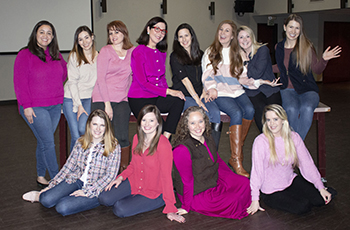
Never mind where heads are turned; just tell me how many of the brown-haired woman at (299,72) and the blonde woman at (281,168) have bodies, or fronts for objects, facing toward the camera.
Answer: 2

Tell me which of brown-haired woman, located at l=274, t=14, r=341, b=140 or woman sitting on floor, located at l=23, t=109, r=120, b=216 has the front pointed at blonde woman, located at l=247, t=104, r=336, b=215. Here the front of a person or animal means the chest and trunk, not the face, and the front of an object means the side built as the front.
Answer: brown-haired woman, located at l=274, t=14, r=341, b=140

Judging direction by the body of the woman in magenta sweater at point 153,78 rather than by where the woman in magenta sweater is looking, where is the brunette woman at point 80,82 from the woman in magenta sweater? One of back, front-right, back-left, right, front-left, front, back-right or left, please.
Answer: back-right

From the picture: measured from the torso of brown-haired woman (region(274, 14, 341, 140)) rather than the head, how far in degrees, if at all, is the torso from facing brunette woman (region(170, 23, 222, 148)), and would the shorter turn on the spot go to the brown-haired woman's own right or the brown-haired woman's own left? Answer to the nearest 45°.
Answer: approximately 90° to the brown-haired woman's own right

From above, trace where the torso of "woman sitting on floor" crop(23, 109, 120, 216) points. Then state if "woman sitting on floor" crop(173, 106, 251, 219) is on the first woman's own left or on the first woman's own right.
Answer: on the first woman's own left

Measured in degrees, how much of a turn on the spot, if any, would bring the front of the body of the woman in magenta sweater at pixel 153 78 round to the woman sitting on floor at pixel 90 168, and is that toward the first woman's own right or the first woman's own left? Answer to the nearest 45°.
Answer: approximately 90° to the first woman's own right

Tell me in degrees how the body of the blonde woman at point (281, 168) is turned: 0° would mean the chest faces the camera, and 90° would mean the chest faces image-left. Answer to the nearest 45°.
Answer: approximately 0°

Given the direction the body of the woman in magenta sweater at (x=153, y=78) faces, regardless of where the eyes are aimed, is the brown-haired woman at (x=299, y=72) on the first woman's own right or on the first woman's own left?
on the first woman's own left

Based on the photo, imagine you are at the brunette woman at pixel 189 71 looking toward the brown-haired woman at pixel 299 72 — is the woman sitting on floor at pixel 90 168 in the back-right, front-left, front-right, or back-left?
back-right

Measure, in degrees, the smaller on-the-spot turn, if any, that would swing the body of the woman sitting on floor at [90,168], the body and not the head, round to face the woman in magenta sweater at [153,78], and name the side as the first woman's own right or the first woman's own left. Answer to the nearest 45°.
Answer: approximately 180°
